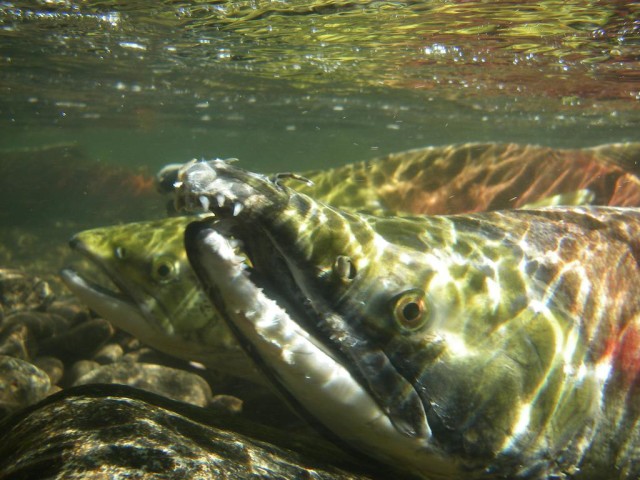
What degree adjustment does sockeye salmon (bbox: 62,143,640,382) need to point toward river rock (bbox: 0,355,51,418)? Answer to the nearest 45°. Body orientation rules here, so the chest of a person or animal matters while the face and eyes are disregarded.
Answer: approximately 45° to its left

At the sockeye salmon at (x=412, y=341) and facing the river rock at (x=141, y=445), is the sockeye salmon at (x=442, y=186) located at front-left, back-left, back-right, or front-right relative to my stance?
back-right

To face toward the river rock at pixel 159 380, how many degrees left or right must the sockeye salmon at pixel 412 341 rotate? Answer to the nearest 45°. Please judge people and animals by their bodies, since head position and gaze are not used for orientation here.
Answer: approximately 45° to its right

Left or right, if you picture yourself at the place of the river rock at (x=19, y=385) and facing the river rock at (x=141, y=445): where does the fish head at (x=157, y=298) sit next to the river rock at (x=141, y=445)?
left

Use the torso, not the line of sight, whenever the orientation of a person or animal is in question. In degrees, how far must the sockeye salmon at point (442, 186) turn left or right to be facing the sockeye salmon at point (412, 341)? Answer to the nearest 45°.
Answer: approximately 90° to its left

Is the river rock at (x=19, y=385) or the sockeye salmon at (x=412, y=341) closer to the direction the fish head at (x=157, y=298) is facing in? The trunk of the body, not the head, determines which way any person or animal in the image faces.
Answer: the river rock

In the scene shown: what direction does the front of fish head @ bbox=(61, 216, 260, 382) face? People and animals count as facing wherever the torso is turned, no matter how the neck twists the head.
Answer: to the viewer's left

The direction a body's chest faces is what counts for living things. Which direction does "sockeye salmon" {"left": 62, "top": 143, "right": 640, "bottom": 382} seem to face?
to the viewer's left

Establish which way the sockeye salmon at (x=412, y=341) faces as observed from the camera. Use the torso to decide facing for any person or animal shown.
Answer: facing to the left of the viewer

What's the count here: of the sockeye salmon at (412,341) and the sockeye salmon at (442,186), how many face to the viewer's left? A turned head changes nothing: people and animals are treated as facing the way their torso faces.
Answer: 2
